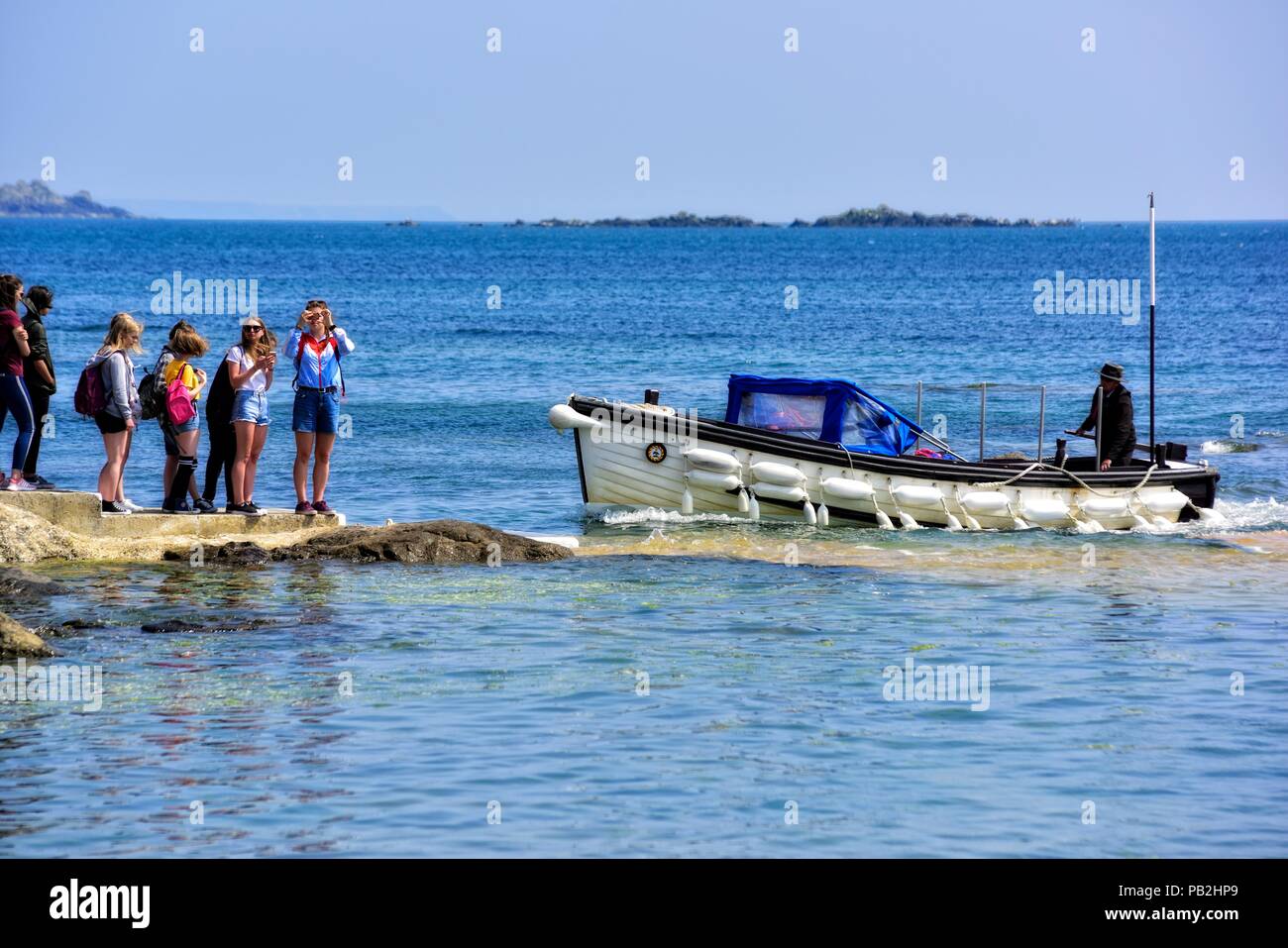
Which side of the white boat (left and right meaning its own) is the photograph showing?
left

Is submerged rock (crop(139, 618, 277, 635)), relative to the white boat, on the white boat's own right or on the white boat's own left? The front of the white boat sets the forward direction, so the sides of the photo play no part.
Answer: on the white boat's own left

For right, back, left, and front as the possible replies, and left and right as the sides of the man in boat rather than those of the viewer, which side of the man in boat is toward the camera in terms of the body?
left

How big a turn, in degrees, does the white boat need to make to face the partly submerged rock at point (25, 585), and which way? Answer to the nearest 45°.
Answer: approximately 45° to its left

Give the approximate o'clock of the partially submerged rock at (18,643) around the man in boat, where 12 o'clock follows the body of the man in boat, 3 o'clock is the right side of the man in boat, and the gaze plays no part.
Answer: The partially submerged rock is roughly at 10 o'clock from the man in boat.
